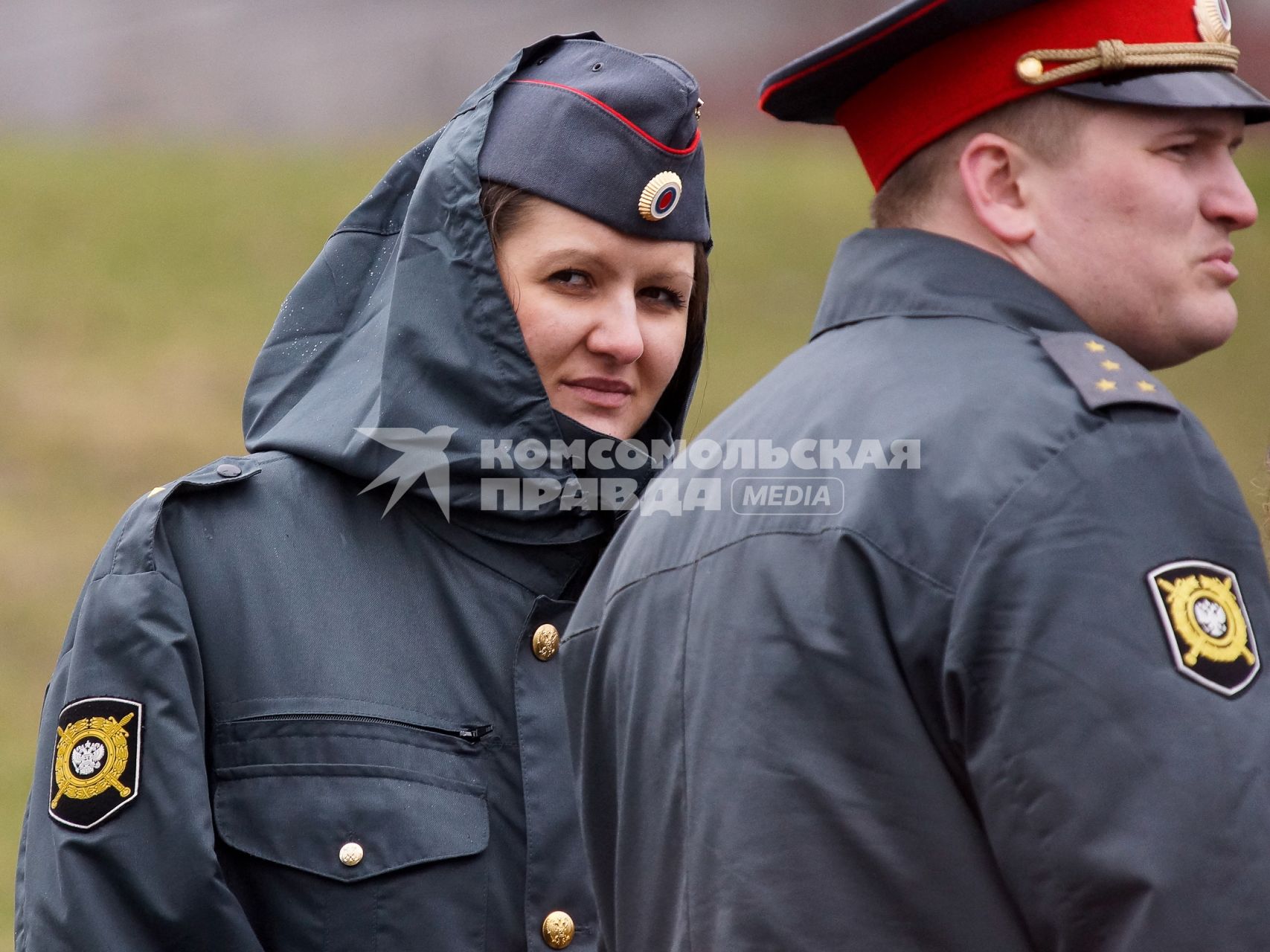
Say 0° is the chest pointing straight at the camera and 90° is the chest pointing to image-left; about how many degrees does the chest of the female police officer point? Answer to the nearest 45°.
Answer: approximately 315°

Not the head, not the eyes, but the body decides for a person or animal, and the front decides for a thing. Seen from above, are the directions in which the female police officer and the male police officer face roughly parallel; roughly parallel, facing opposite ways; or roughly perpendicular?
roughly perpendicular

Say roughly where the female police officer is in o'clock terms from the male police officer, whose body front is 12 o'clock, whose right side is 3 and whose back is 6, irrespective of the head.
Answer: The female police officer is roughly at 9 o'clock from the male police officer.

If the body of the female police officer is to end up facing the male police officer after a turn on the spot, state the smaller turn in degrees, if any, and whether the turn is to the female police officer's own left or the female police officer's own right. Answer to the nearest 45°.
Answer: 0° — they already face them

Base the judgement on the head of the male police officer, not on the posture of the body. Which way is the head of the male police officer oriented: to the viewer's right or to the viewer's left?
to the viewer's right

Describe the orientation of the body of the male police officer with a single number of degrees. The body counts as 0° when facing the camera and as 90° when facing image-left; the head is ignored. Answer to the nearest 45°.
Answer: approximately 225°
